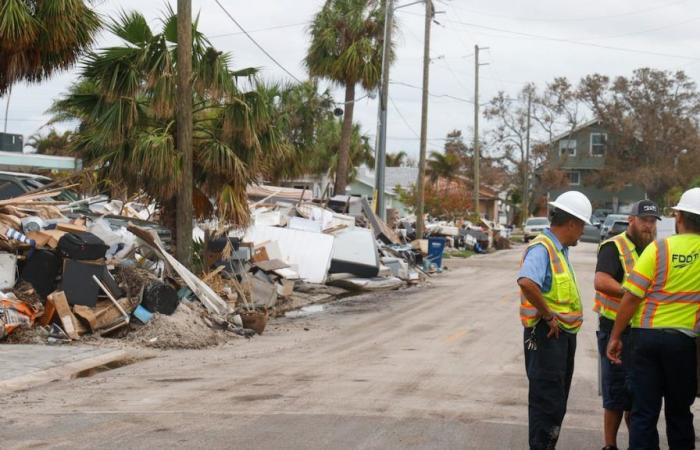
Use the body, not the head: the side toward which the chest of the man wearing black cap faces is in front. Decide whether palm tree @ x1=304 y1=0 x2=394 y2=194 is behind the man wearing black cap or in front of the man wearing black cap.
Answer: behind

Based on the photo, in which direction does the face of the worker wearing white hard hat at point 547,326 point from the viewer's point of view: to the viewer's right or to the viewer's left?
to the viewer's right

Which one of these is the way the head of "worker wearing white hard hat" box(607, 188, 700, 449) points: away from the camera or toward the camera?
away from the camera
